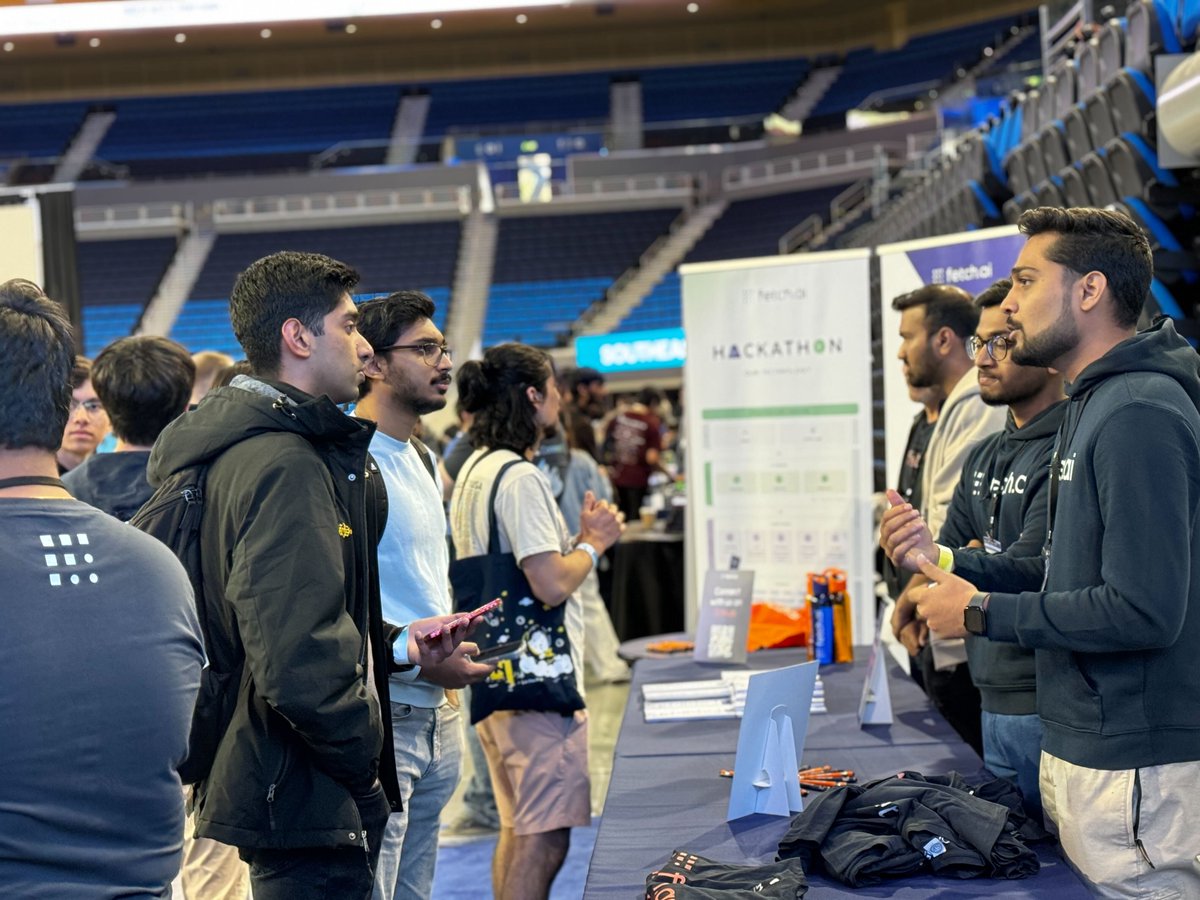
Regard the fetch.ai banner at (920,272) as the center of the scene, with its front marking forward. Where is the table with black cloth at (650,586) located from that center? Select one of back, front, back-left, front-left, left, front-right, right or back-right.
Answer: right

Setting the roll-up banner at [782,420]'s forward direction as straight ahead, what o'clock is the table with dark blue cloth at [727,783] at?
The table with dark blue cloth is roughly at 12 o'clock from the roll-up banner.

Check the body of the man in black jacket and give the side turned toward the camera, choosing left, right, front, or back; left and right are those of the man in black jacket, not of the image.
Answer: right

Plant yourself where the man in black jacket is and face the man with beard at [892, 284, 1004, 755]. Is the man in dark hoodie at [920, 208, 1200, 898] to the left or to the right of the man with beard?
right

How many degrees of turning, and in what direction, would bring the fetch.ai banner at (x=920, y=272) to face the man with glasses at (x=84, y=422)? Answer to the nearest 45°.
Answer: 0° — it already faces them

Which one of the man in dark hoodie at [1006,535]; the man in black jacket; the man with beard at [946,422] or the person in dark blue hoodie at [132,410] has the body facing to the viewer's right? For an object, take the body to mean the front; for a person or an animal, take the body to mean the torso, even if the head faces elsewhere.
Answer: the man in black jacket

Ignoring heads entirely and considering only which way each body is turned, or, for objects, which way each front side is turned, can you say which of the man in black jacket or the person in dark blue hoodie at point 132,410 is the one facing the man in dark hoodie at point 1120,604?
the man in black jacket

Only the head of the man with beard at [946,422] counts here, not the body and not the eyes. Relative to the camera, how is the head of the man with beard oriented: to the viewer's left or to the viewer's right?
to the viewer's left

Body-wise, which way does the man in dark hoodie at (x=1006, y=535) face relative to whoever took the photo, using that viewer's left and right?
facing the viewer and to the left of the viewer

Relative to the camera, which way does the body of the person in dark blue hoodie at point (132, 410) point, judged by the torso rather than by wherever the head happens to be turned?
away from the camera

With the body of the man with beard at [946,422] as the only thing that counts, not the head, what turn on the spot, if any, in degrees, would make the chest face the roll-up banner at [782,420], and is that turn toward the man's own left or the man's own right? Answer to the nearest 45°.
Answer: approximately 45° to the man's own right

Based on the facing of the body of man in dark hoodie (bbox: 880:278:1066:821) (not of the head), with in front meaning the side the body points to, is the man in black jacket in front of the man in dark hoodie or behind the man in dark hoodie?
in front

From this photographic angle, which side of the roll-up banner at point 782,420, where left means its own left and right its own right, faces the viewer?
front

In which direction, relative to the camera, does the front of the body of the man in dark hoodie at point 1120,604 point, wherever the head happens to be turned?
to the viewer's left

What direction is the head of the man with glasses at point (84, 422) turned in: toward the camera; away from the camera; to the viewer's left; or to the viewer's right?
toward the camera

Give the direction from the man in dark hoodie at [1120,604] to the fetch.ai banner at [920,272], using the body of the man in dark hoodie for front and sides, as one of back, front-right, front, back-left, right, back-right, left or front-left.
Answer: right

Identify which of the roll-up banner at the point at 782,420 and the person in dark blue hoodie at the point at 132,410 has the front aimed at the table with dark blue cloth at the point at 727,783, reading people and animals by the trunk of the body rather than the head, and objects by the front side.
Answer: the roll-up banner

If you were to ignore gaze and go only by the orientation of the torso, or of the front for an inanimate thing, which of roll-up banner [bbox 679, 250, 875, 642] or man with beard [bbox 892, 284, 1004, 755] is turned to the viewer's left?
the man with beard

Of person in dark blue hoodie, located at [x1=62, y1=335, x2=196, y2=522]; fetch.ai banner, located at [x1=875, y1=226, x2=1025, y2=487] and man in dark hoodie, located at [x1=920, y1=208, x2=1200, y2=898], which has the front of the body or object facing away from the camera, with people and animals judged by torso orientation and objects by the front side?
the person in dark blue hoodie

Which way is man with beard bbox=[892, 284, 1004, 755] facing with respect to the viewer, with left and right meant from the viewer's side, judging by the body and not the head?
facing to the left of the viewer

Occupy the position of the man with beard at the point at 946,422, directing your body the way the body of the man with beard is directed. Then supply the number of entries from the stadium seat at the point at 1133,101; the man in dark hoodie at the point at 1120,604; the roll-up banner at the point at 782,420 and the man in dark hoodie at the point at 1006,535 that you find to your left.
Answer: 2

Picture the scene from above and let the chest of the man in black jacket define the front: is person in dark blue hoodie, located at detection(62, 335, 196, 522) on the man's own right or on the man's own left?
on the man's own left
